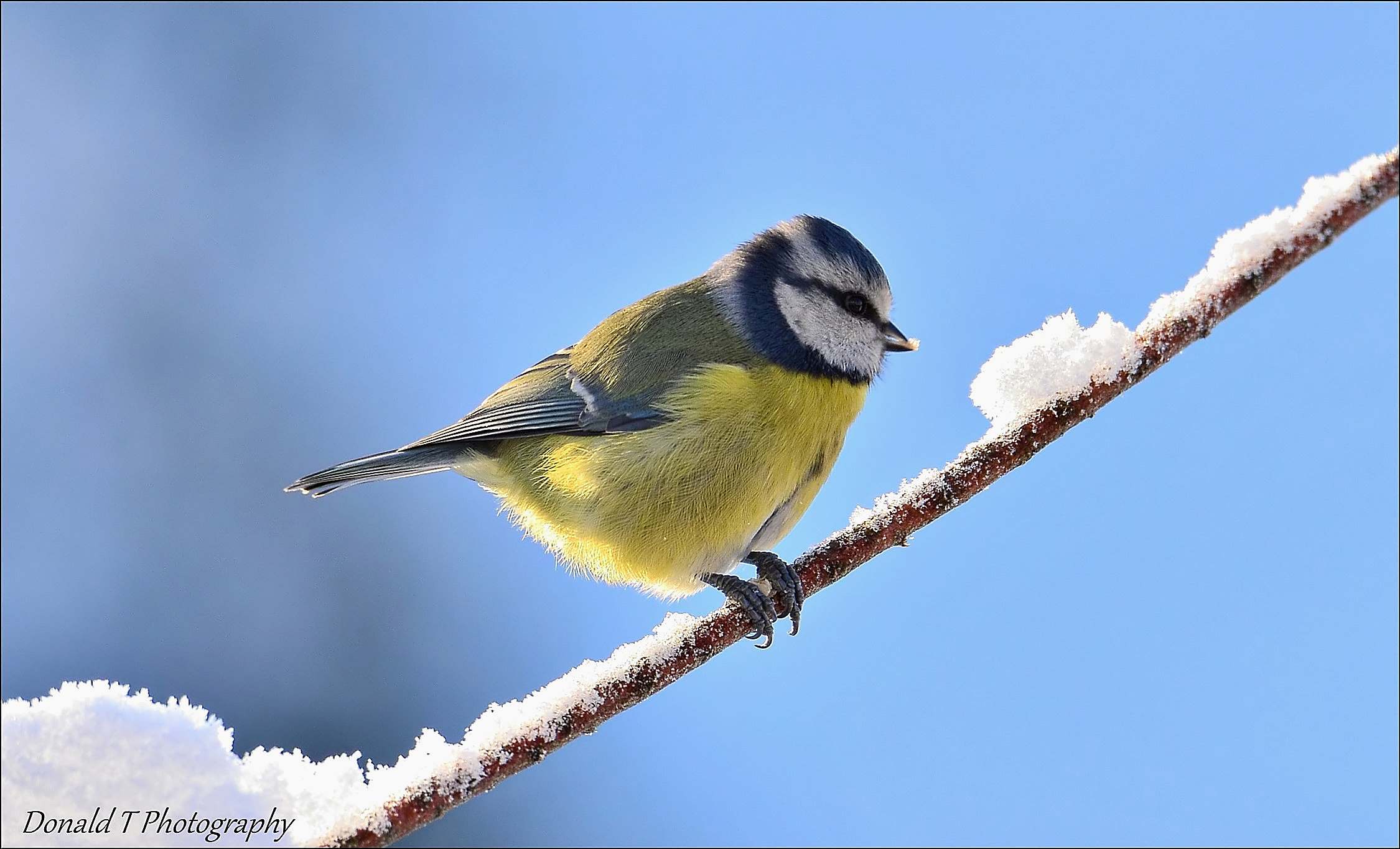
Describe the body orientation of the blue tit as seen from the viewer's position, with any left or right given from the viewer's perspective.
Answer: facing to the right of the viewer
